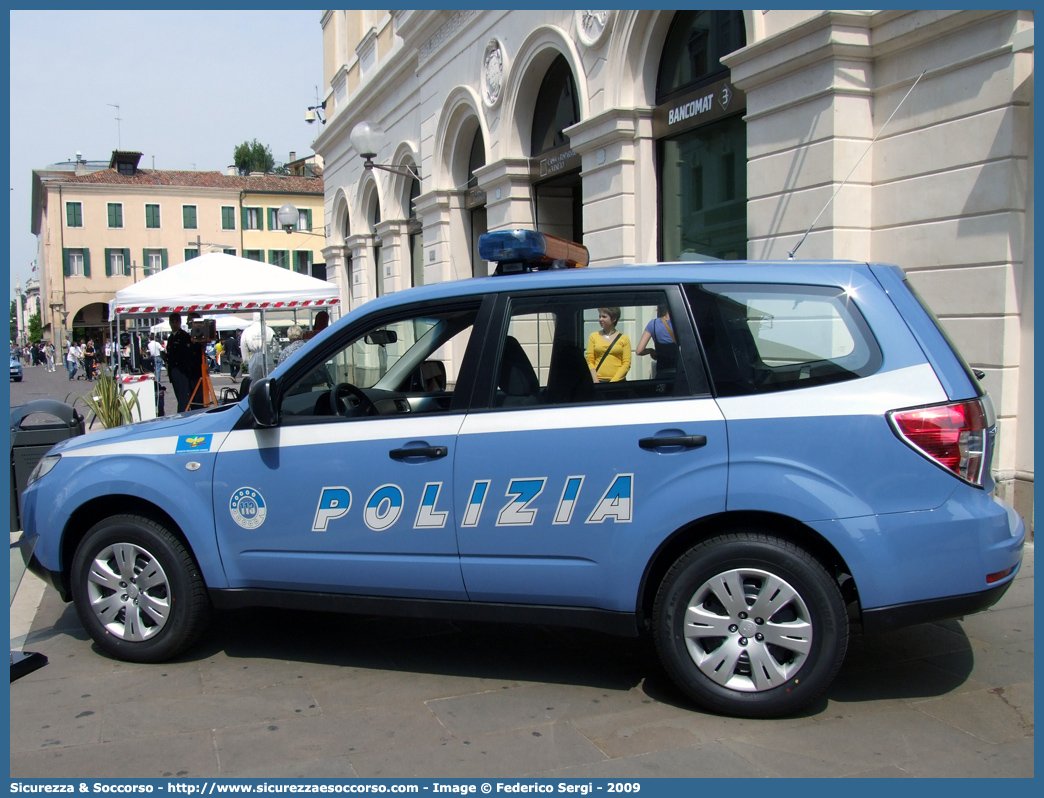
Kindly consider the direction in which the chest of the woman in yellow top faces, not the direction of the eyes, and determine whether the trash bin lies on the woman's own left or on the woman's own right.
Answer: on the woman's own right

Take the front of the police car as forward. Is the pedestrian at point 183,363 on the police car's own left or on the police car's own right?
on the police car's own right

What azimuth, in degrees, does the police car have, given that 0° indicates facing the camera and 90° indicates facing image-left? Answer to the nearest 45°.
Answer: approximately 90°

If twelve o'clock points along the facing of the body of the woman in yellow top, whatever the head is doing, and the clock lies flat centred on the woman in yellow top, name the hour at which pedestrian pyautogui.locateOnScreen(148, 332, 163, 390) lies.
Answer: The pedestrian is roughly at 5 o'clock from the woman in yellow top.

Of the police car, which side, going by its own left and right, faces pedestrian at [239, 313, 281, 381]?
right

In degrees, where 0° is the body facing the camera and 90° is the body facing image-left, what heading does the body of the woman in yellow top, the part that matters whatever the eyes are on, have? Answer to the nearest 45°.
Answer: approximately 0°

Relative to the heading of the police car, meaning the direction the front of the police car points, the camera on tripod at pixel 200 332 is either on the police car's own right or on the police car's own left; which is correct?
on the police car's own right

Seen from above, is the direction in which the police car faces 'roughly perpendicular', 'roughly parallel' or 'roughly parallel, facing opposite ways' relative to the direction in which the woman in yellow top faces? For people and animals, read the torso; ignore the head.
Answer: roughly perpendicular

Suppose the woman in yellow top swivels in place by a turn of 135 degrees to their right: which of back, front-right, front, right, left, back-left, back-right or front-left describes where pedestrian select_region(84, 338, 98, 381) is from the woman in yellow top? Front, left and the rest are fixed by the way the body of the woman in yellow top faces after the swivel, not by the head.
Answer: front
